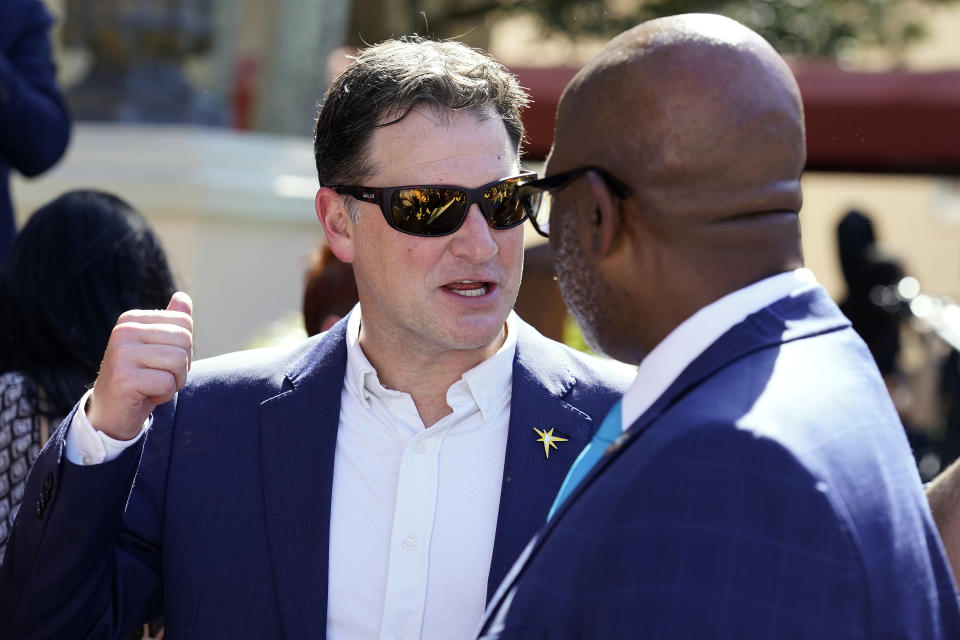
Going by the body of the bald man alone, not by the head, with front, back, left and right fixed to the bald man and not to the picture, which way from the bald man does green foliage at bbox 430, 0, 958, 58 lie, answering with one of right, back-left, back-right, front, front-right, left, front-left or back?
front-right

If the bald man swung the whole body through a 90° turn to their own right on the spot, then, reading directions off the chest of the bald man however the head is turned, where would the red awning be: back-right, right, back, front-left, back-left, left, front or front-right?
front-left

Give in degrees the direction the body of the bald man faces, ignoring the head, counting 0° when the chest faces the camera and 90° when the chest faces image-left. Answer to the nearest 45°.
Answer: approximately 135°

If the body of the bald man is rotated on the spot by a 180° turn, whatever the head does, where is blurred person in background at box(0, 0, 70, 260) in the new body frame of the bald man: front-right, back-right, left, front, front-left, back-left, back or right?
back

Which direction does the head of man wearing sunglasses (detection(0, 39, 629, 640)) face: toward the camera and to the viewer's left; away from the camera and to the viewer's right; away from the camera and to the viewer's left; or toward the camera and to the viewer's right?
toward the camera and to the viewer's right

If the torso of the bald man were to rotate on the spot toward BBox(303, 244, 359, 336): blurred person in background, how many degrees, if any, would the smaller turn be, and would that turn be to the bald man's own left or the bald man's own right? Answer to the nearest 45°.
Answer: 0° — they already face them

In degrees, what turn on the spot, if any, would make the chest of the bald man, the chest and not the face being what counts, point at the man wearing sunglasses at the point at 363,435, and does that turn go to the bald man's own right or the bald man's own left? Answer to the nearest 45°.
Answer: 0° — they already face them

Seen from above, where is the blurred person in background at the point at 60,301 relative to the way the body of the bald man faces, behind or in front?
in front

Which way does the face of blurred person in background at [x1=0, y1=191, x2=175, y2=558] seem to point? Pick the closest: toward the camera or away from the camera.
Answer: away from the camera
